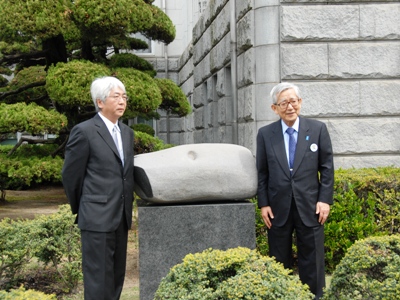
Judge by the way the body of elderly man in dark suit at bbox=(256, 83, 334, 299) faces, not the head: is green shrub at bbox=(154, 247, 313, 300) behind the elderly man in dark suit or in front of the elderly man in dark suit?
in front

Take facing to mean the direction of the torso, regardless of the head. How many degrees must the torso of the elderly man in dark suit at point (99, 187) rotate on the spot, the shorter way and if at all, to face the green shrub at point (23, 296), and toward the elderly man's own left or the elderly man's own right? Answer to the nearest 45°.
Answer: approximately 90° to the elderly man's own right

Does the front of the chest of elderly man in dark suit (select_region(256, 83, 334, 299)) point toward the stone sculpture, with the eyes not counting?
no

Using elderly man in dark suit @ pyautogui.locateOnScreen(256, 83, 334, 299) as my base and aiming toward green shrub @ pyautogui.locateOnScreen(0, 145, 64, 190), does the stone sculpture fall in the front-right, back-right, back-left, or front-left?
front-left

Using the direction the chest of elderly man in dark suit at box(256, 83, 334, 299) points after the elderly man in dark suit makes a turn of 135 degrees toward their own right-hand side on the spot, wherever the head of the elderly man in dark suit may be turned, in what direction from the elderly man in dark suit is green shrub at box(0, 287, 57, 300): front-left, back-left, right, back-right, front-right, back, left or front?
left

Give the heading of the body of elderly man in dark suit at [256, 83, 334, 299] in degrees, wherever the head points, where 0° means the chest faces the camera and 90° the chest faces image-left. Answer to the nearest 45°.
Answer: approximately 0°

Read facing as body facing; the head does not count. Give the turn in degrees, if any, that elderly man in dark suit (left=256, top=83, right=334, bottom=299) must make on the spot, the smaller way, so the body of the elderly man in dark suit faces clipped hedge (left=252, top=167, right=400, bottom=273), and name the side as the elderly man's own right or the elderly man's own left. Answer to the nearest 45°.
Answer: approximately 180°

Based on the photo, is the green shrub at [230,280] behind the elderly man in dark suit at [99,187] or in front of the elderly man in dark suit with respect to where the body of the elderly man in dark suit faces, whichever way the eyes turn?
in front

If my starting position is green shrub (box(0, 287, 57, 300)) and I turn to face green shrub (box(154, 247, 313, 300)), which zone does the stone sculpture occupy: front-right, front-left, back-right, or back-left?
front-left

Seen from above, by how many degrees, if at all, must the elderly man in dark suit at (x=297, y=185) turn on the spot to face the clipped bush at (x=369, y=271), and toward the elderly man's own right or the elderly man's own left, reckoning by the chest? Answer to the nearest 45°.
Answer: approximately 45° to the elderly man's own left

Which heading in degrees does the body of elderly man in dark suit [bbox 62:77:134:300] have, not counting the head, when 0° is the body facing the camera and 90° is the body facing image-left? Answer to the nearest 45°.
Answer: approximately 315°

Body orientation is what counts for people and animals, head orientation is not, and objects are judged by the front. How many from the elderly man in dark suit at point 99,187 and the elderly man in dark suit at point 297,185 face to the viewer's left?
0

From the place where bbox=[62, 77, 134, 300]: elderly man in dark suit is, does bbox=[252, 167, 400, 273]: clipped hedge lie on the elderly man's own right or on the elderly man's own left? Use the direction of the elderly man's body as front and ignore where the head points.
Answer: on the elderly man's own left

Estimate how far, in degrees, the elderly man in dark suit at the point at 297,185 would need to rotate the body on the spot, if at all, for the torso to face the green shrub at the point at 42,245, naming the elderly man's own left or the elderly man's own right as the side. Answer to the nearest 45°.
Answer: approximately 90° to the elderly man's own right
